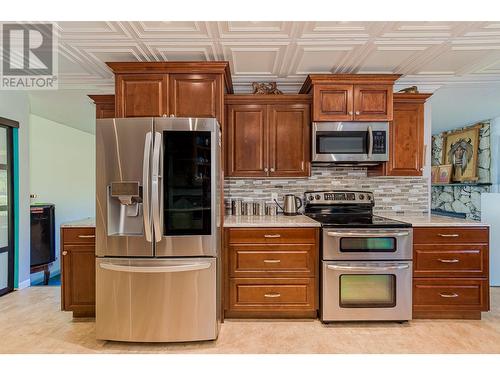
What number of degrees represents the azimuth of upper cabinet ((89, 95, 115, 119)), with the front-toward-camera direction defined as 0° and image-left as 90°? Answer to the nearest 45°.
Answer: approximately 0°

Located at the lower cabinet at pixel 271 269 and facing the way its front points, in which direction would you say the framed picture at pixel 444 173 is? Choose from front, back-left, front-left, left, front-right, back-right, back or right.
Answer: back-left

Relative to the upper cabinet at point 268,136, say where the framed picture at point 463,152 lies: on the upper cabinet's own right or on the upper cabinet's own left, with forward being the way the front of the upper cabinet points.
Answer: on the upper cabinet's own left

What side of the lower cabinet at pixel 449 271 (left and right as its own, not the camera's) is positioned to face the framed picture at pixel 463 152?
back

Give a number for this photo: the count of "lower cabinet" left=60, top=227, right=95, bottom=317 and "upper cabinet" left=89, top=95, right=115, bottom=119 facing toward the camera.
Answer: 2

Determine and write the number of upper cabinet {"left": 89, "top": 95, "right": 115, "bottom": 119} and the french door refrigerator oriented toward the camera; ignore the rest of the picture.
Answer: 2
